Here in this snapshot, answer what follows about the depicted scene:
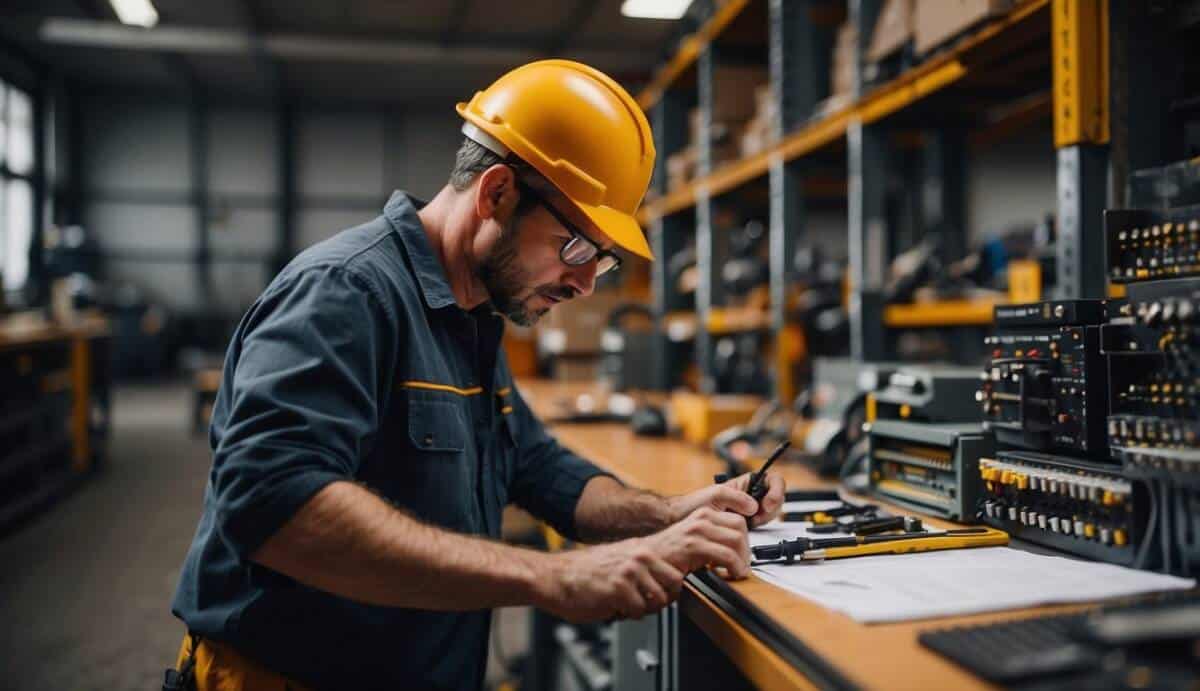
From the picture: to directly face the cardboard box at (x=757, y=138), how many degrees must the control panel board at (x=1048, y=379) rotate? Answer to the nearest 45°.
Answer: approximately 90° to its right

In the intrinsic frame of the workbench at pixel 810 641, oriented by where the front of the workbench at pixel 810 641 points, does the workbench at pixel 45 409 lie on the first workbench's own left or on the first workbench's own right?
on the first workbench's own right

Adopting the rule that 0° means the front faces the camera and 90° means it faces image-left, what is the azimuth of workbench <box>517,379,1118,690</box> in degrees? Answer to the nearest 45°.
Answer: approximately 45°

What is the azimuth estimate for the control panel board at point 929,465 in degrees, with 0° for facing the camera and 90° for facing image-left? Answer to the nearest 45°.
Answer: approximately 45°

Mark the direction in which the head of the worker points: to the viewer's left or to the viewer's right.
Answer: to the viewer's right

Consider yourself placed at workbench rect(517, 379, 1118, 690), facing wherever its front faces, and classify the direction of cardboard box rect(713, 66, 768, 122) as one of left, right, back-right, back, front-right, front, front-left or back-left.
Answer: back-right
